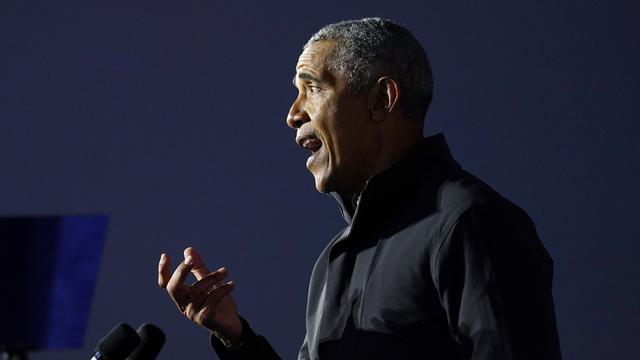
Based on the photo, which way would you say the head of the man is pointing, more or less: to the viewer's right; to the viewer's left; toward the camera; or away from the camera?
to the viewer's left

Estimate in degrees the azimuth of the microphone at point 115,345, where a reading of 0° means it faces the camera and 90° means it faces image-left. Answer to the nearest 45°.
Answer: approximately 270°

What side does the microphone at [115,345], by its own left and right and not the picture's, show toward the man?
front
